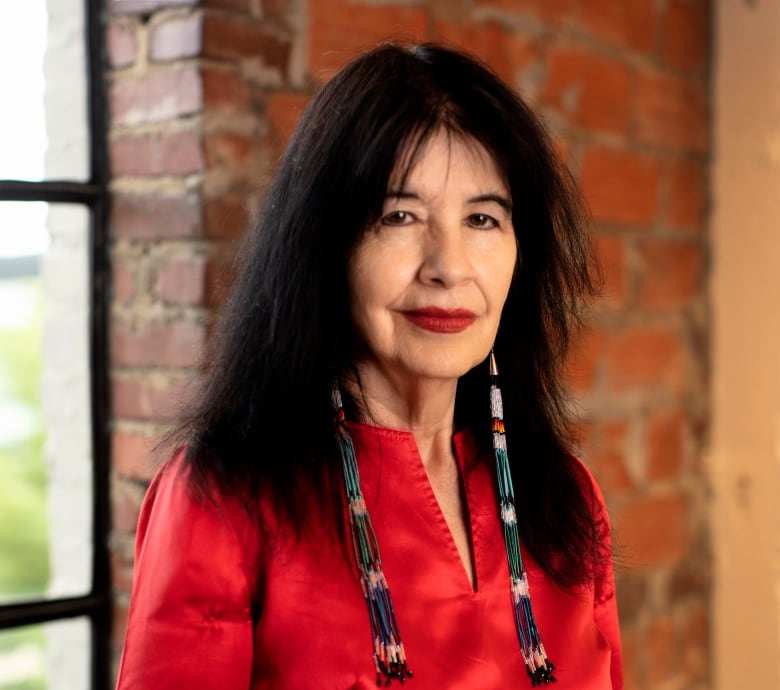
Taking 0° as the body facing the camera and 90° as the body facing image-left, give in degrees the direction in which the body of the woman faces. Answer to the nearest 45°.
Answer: approximately 315°

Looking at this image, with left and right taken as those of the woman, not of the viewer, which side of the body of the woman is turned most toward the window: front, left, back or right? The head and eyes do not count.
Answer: back
